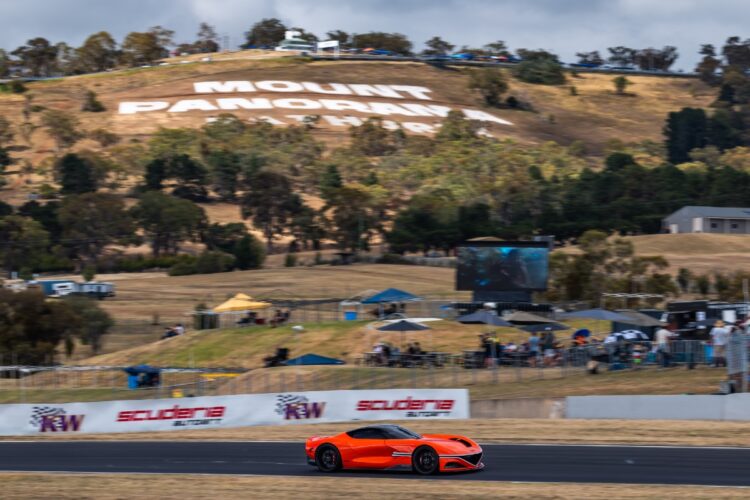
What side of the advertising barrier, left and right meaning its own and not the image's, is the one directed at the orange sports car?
front

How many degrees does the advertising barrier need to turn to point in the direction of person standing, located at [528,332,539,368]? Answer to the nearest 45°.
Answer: approximately 135° to its left

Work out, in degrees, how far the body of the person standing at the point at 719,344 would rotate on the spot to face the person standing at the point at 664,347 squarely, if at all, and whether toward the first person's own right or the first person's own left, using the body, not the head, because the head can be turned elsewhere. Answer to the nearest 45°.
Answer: approximately 135° to the first person's own right

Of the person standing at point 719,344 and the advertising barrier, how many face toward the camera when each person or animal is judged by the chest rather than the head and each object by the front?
2

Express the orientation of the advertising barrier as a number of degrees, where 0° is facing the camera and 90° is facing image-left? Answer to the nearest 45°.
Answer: approximately 0°

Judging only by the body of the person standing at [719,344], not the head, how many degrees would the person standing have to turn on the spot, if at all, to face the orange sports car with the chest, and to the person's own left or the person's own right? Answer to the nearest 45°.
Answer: approximately 45° to the person's own right

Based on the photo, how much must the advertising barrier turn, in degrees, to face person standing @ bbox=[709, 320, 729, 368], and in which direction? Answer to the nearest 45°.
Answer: approximately 90° to its left

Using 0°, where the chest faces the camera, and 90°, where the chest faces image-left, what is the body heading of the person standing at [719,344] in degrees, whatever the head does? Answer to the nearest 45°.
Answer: approximately 0°
